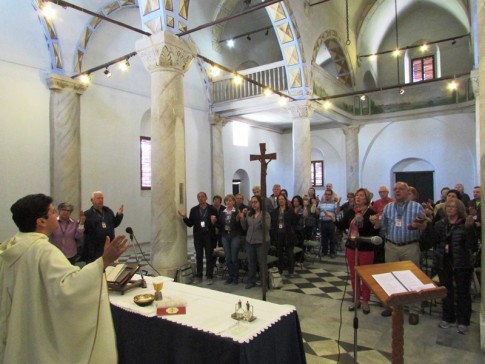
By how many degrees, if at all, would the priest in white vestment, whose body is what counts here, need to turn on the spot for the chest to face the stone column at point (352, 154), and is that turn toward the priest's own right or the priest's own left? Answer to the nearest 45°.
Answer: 0° — they already face it

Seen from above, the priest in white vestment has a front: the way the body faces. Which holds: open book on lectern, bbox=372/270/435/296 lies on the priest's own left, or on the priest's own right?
on the priest's own right

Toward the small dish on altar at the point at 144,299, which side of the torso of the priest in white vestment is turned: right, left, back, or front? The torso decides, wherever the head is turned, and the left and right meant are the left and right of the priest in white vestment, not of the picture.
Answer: front

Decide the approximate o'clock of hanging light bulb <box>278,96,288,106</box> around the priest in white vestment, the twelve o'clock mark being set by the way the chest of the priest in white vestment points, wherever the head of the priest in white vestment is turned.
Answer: The hanging light bulb is roughly at 12 o'clock from the priest in white vestment.

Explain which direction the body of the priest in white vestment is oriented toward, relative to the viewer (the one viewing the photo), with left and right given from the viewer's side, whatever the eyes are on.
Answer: facing away from the viewer and to the right of the viewer

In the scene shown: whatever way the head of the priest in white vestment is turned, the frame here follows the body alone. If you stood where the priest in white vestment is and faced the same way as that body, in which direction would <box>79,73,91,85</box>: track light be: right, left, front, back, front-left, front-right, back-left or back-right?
front-left

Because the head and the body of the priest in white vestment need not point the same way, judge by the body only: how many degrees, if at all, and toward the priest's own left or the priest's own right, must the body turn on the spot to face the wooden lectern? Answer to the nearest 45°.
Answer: approximately 45° to the priest's own right

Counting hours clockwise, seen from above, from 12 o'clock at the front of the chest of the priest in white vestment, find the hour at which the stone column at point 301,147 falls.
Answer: The stone column is roughly at 12 o'clock from the priest in white vestment.
